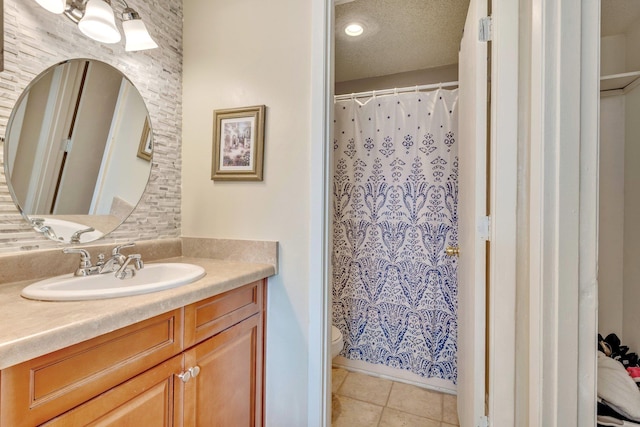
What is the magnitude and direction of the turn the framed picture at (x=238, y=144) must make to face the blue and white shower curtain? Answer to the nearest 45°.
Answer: approximately 135° to its left

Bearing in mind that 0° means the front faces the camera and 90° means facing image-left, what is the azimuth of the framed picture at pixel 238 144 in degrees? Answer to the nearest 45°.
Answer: approximately 45°

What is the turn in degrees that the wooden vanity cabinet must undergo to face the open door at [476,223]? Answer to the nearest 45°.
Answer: approximately 45° to its left
